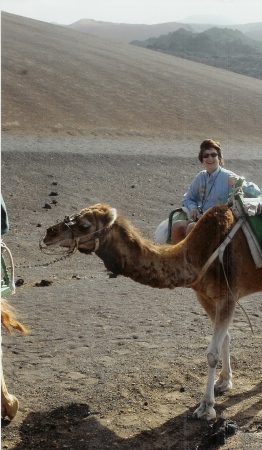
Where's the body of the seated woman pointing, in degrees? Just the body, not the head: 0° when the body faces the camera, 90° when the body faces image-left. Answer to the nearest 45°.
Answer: approximately 45°

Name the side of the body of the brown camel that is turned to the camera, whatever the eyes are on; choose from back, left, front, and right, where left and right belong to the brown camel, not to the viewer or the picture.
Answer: left
